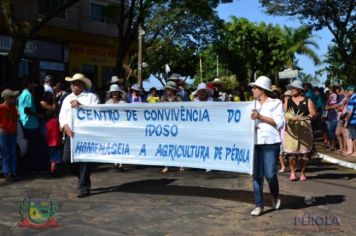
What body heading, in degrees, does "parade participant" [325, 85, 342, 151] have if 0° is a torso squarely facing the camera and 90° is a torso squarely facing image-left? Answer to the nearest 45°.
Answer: approximately 90°

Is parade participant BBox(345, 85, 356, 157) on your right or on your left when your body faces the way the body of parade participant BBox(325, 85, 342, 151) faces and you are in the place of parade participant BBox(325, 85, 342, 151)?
on your left

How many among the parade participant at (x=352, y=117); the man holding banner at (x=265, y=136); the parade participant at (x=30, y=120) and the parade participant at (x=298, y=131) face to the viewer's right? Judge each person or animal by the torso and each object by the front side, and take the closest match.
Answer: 1

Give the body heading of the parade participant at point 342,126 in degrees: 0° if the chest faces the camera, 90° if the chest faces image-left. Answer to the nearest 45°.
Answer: approximately 90°

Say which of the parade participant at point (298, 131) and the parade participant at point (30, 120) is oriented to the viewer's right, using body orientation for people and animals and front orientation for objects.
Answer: the parade participant at point (30, 120)

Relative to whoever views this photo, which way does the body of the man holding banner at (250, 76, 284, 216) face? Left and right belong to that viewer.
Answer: facing the viewer and to the left of the viewer

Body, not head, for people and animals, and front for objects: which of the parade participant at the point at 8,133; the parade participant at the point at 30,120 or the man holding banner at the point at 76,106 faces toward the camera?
the man holding banner

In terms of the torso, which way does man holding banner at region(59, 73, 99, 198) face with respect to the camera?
toward the camera

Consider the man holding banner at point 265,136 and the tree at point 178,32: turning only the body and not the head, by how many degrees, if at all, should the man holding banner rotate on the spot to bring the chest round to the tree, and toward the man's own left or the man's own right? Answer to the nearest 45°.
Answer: approximately 135° to the man's own right
